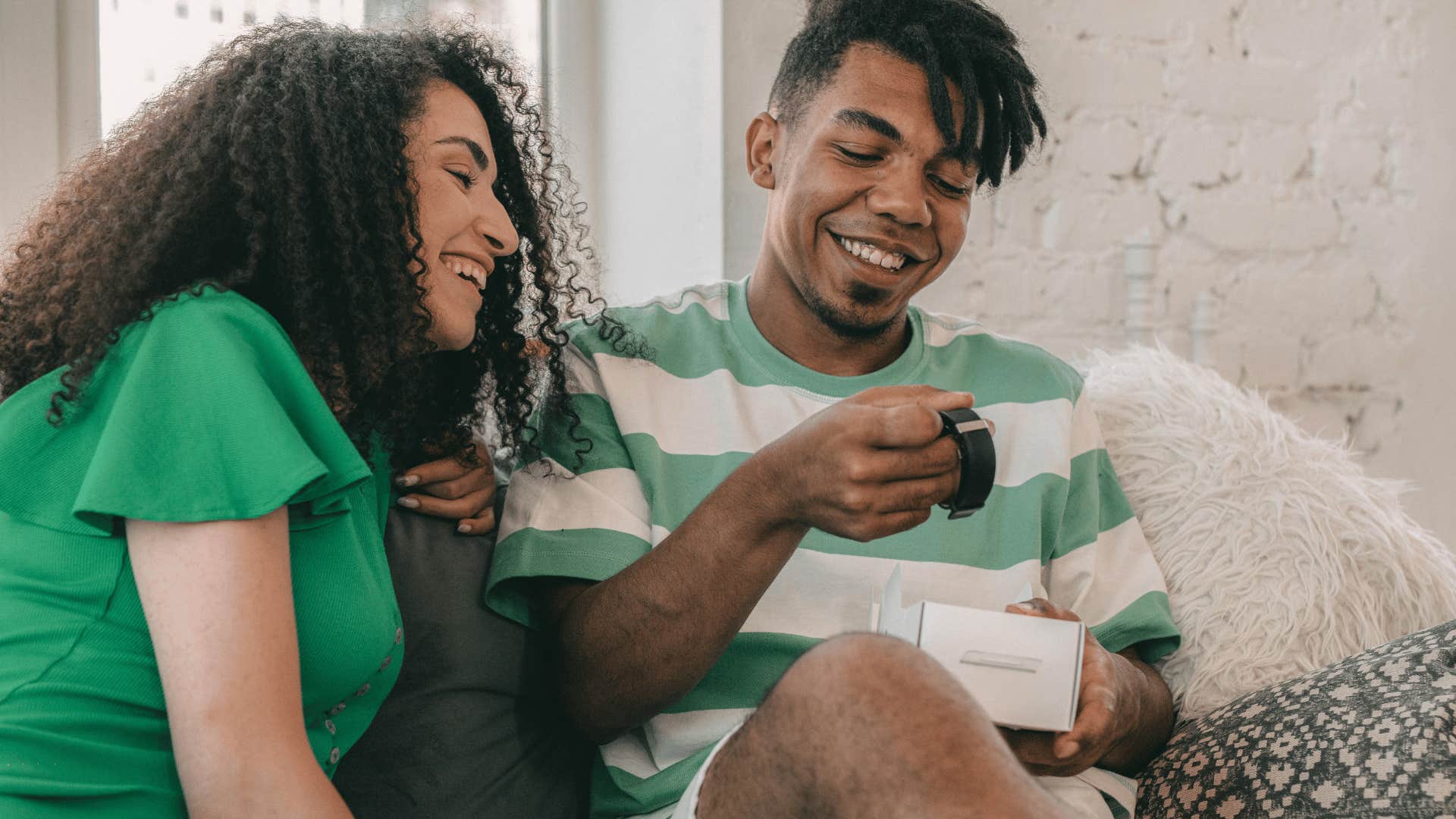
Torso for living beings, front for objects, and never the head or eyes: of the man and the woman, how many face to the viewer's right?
1

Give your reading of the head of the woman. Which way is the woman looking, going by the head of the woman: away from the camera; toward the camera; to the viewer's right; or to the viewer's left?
to the viewer's right

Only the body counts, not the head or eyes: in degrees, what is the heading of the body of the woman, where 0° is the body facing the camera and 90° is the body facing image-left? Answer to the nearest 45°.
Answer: approximately 270°
